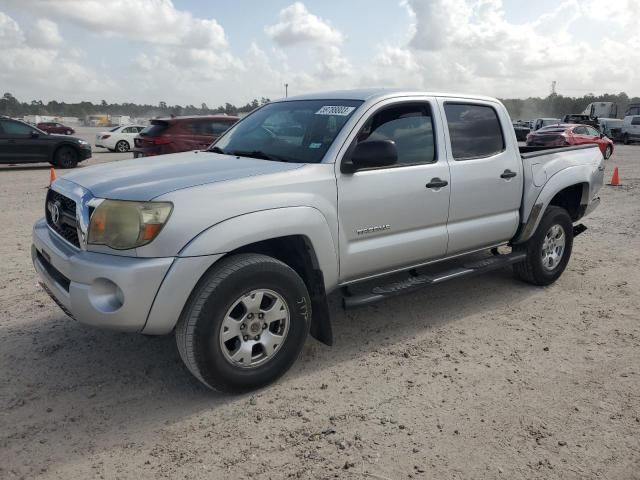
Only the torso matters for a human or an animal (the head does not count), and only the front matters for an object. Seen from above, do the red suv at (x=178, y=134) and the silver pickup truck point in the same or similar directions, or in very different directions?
very different directions

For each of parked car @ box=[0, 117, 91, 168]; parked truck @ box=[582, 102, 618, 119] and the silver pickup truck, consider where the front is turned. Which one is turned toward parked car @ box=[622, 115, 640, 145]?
parked car @ box=[0, 117, 91, 168]

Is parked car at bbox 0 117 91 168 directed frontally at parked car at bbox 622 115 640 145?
yes

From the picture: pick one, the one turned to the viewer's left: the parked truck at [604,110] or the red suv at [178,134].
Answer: the parked truck

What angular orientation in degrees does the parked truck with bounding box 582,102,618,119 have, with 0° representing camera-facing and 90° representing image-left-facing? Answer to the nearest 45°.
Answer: approximately 90°

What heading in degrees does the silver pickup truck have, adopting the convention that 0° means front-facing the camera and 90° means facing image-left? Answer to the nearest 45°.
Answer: approximately 45°

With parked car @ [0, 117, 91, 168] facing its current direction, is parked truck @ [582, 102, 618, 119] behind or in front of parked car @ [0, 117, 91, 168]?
in front

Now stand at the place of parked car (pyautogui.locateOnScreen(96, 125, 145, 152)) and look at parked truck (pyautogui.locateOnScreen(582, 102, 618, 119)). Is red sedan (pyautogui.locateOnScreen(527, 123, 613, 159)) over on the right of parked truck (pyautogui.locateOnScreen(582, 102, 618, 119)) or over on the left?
right

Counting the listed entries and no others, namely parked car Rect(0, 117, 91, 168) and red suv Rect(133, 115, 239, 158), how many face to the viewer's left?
0

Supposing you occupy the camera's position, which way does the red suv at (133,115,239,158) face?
facing away from the viewer and to the right of the viewer

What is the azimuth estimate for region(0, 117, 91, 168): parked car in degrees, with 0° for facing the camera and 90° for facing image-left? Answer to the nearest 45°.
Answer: approximately 270°

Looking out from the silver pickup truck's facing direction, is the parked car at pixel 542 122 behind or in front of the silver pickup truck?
behind
